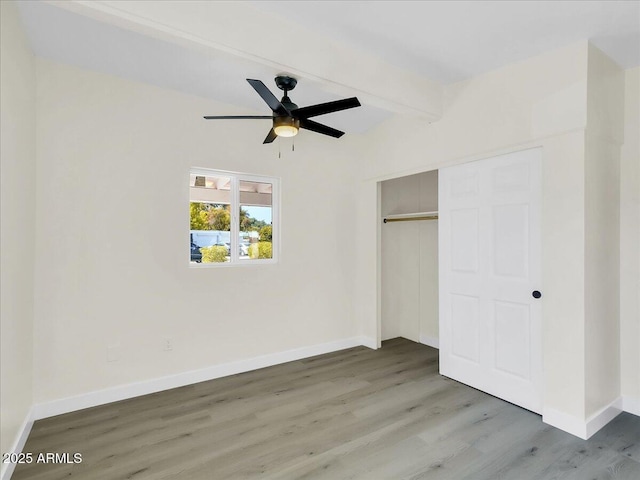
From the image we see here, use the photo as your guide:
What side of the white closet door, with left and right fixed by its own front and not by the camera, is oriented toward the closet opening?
right

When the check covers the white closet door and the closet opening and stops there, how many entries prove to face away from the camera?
0

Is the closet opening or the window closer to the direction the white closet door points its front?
the window

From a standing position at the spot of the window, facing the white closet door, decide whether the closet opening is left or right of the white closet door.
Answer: left

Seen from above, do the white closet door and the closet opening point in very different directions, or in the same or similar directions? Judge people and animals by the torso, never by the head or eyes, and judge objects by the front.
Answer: same or similar directions

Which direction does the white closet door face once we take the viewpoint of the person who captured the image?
facing the viewer and to the left of the viewer

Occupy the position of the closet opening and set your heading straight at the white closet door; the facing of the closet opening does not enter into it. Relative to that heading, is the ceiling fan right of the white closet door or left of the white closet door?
right

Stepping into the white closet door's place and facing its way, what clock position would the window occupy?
The window is roughly at 1 o'clock from the white closet door.

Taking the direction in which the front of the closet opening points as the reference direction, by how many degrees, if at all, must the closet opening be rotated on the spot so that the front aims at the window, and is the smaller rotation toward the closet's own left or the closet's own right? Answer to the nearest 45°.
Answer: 0° — it already faces it

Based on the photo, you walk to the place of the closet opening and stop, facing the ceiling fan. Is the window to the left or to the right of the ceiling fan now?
right

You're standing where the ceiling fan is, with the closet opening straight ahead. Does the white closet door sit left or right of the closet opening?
right

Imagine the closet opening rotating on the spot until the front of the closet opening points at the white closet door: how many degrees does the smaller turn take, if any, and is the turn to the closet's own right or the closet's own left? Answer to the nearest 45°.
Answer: approximately 90° to the closet's own left

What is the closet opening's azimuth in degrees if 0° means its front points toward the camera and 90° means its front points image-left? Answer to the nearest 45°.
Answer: approximately 45°

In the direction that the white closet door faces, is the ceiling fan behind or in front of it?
in front
